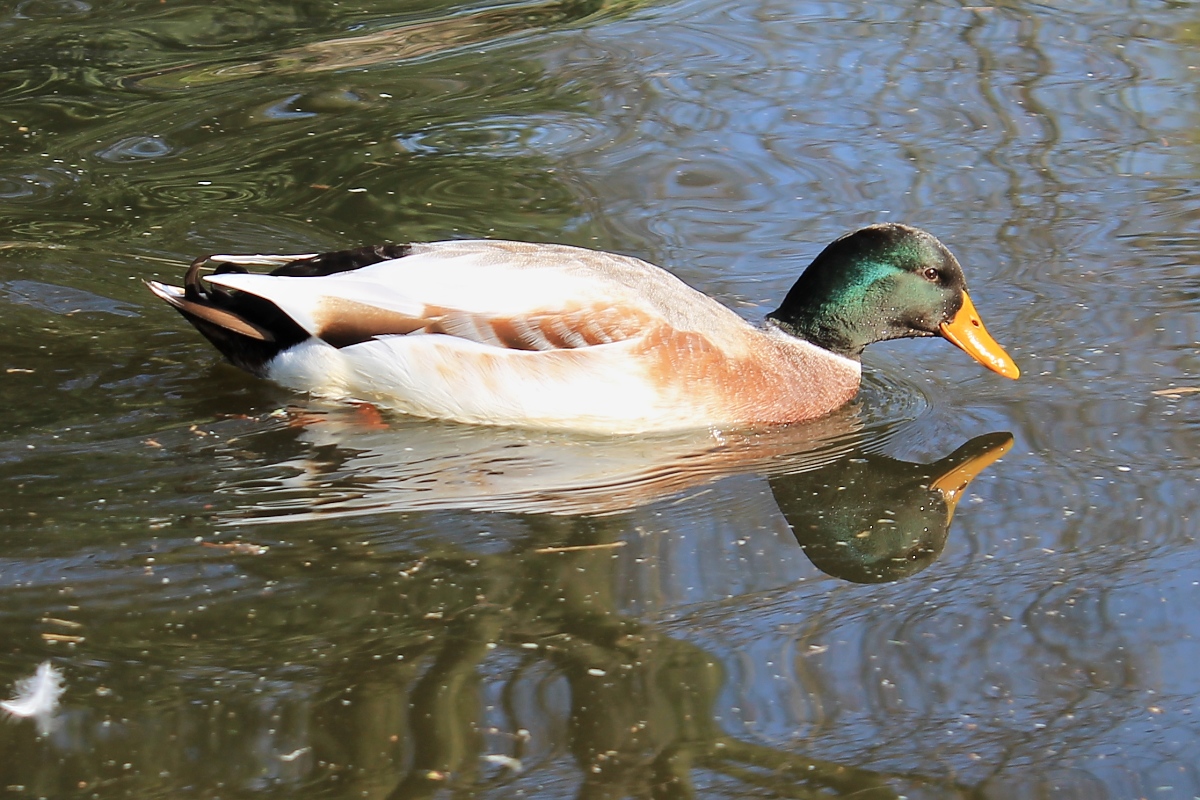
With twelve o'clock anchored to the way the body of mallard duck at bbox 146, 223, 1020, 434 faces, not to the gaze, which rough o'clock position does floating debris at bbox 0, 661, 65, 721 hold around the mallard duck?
The floating debris is roughly at 4 o'clock from the mallard duck.

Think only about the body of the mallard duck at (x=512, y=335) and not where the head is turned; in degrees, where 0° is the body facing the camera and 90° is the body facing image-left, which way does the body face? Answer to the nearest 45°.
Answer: approximately 270°
